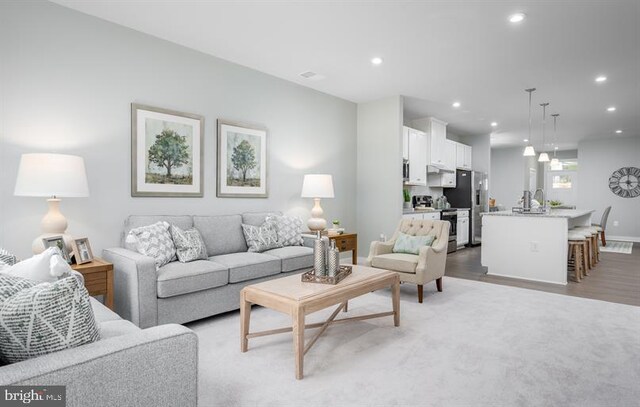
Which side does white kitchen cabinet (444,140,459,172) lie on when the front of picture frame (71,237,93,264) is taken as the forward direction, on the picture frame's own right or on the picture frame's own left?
on the picture frame's own left

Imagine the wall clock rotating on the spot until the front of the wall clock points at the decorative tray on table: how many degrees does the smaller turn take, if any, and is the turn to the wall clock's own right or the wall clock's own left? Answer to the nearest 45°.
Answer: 0° — it already faces it

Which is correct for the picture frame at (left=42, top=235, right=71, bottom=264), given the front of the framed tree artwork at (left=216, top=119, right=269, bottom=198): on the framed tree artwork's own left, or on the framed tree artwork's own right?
on the framed tree artwork's own right

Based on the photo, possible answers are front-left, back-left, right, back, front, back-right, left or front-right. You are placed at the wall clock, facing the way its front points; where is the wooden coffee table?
front

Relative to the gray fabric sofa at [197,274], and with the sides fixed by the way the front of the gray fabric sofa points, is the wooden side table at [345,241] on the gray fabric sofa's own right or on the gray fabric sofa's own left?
on the gray fabric sofa's own left

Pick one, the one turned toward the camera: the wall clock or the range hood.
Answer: the wall clock

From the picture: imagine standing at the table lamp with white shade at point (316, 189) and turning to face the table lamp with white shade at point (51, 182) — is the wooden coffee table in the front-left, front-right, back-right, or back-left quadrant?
front-left

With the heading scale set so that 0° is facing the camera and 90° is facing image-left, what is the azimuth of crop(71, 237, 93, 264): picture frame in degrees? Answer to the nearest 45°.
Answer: approximately 315°

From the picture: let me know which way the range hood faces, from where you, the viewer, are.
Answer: facing to the right of the viewer

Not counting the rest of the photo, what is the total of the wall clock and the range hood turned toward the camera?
1

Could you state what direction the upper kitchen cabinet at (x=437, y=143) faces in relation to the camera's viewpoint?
facing the viewer and to the right of the viewer

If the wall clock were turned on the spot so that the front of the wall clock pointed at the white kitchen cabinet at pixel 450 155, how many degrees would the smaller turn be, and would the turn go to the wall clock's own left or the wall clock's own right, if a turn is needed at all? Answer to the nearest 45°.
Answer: approximately 45° to the wall clock's own right

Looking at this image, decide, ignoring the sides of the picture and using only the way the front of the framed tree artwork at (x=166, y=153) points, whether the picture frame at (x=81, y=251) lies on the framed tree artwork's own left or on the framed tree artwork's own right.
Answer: on the framed tree artwork's own right

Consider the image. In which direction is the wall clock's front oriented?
toward the camera

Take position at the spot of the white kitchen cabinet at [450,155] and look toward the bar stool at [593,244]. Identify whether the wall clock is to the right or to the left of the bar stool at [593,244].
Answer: left

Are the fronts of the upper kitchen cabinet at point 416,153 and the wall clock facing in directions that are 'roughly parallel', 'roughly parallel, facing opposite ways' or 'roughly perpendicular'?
roughly perpendicular
